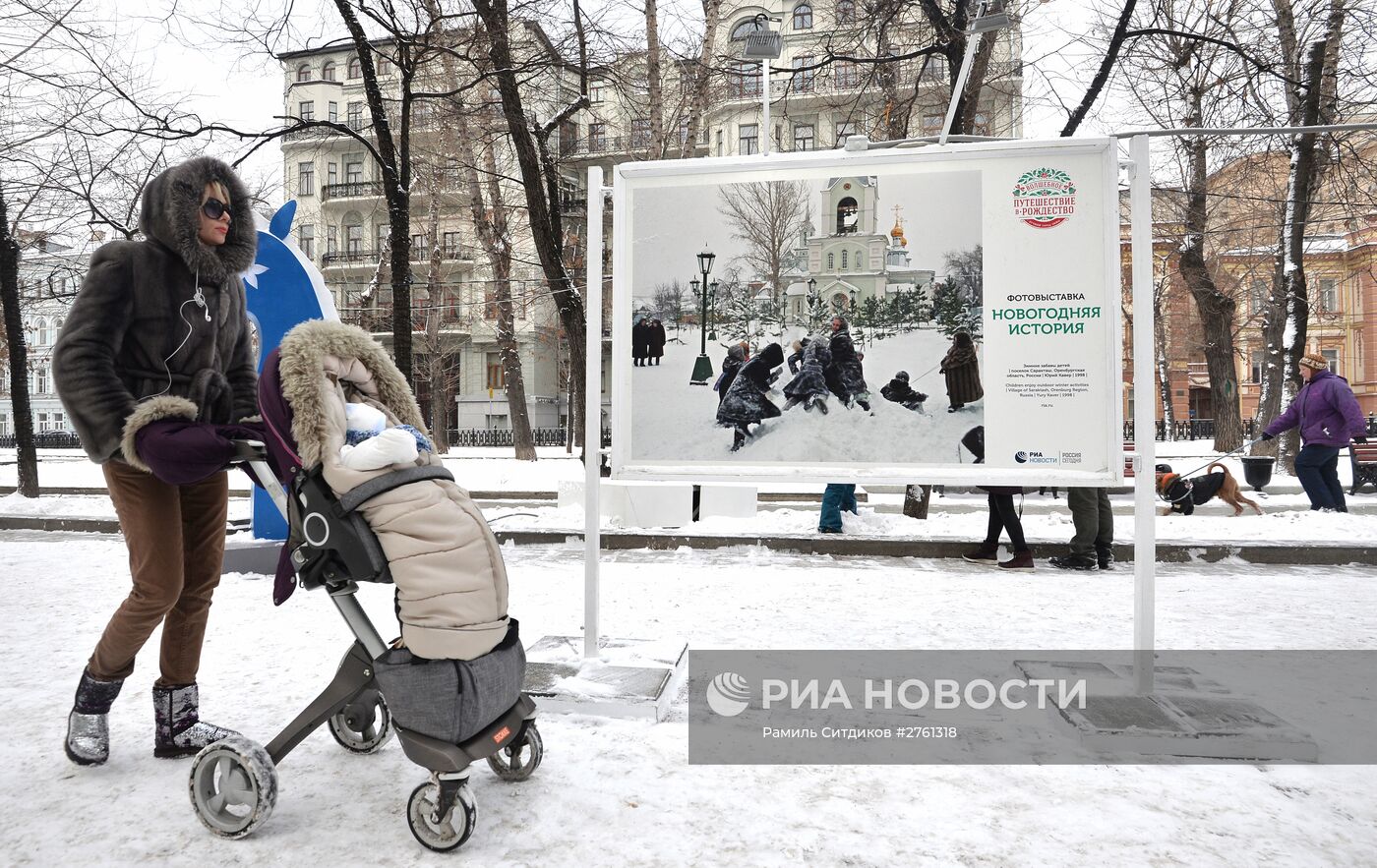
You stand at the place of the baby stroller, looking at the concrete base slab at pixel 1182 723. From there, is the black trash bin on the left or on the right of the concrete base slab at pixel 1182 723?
left

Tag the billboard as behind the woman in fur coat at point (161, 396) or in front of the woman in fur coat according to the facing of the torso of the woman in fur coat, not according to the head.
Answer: in front

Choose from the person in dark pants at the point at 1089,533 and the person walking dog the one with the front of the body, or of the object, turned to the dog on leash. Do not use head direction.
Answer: the person walking dog

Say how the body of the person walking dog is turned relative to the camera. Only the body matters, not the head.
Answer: to the viewer's left

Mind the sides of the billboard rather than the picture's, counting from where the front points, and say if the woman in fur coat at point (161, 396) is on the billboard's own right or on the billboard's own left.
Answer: on the billboard's own right

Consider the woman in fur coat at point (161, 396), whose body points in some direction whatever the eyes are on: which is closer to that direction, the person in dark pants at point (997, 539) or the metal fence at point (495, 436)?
the person in dark pants

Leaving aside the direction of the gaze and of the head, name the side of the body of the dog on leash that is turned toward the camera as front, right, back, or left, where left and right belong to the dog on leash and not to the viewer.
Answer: left

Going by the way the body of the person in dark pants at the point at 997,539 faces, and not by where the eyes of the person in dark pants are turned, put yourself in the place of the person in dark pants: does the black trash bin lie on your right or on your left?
on your right

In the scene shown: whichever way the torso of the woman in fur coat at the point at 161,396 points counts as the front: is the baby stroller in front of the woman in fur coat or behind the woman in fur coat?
in front

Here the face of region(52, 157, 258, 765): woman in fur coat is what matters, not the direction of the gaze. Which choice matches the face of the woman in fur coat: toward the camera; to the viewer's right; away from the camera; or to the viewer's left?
to the viewer's right
